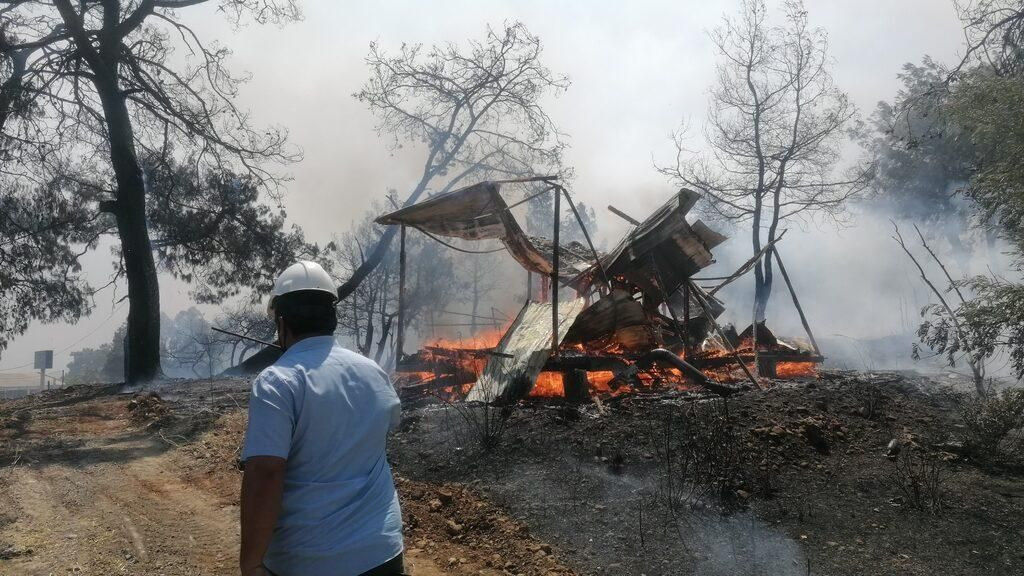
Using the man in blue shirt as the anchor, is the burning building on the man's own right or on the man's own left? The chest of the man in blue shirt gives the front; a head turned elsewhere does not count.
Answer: on the man's own right

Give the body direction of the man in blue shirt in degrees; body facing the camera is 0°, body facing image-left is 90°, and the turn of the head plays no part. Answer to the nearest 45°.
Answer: approximately 135°

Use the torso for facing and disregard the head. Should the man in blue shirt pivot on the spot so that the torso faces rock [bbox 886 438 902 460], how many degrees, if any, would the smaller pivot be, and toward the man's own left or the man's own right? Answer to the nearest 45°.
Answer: approximately 90° to the man's own right

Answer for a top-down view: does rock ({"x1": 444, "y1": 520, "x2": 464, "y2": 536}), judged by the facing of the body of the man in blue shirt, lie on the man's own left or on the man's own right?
on the man's own right

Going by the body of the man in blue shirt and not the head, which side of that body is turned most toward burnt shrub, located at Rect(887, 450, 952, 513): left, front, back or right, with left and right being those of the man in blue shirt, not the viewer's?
right
